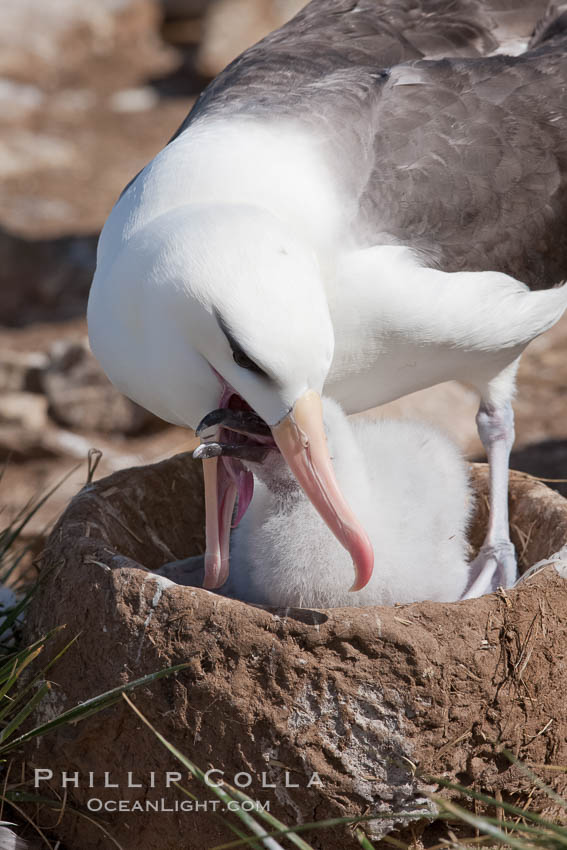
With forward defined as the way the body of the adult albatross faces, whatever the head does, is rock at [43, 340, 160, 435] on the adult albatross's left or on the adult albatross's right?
on the adult albatross's right

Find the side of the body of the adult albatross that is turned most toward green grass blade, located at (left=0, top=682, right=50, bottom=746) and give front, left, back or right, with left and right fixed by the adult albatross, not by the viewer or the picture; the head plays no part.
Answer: front

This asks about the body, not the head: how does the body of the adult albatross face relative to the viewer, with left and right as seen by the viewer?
facing the viewer and to the left of the viewer

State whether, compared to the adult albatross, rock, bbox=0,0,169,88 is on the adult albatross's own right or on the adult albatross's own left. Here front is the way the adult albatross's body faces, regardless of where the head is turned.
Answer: on the adult albatross's own right

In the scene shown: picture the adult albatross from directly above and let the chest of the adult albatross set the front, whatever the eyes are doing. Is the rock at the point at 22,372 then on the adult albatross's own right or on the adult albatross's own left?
on the adult albatross's own right
